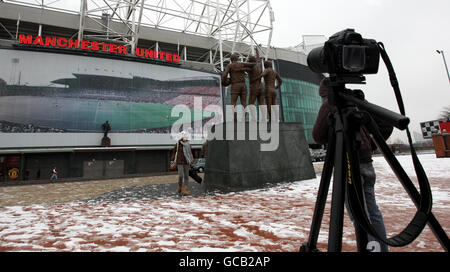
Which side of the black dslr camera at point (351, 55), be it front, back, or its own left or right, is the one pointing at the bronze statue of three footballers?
front

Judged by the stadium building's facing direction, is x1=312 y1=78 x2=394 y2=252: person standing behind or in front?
in front

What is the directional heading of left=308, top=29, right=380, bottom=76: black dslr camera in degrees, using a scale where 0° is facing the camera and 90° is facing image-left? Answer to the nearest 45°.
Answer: approximately 135°

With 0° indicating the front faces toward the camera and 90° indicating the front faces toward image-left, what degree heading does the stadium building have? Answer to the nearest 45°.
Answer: approximately 315°

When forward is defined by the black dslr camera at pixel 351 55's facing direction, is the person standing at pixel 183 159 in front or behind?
in front

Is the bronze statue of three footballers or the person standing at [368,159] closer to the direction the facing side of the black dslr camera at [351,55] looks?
the bronze statue of three footballers

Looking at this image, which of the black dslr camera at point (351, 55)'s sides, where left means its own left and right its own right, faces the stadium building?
front

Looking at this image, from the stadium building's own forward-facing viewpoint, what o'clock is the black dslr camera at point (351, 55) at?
The black dslr camera is roughly at 1 o'clock from the stadium building.
